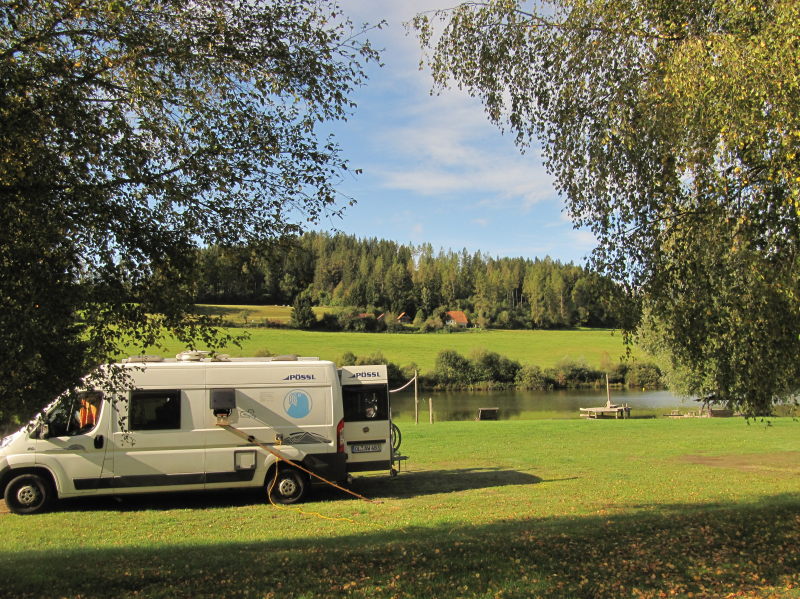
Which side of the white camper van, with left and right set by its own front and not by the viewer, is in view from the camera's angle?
left

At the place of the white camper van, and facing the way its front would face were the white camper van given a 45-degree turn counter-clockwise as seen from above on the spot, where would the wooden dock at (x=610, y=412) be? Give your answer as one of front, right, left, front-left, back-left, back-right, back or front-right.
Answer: back
